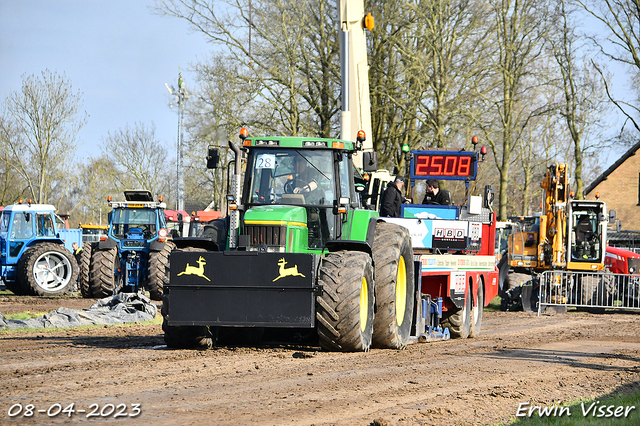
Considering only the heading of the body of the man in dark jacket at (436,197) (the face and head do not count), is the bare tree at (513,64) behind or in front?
behind

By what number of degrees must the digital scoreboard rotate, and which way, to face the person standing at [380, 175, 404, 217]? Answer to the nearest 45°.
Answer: approximately 45° to its right

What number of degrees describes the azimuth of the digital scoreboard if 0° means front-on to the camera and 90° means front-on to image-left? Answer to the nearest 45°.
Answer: approximately 0°

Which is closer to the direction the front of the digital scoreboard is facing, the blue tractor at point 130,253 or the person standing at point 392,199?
the person standing

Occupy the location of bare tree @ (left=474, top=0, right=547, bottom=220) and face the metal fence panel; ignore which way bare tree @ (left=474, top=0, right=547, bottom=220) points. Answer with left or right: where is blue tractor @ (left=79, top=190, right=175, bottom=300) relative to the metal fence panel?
right

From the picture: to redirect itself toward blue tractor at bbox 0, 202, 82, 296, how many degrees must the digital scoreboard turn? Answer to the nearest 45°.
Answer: approximately 90° to its right

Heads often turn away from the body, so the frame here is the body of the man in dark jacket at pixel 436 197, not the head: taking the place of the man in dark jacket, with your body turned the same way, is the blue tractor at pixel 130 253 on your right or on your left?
on your right
